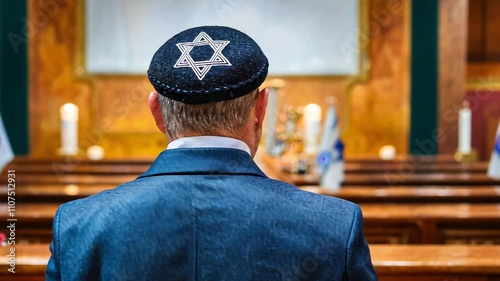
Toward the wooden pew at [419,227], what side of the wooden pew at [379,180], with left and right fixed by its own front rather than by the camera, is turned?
back

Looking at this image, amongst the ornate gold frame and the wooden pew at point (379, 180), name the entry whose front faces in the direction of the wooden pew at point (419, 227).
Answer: the ornate gold frame

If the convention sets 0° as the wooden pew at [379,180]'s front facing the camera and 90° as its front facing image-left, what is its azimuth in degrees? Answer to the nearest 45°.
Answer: approximately 180°

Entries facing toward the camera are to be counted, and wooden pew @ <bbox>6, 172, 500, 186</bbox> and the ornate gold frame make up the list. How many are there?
1

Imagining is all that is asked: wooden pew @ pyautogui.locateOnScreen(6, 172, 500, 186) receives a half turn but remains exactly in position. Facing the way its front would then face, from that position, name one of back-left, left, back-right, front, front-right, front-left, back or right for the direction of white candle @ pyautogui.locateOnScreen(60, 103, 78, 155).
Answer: back-right

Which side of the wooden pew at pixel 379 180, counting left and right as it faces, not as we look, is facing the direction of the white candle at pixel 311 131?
front

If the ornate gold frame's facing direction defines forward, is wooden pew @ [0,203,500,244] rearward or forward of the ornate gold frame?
forward

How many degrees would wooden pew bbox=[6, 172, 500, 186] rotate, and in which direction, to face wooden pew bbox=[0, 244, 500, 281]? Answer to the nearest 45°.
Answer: approximately 180°

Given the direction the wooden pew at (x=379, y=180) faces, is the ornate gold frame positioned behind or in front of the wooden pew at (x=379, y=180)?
in front

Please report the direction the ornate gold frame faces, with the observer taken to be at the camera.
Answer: facing the viewer

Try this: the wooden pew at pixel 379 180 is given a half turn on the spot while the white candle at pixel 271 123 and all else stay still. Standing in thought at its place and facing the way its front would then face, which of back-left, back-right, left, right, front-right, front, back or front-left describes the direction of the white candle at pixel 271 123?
back

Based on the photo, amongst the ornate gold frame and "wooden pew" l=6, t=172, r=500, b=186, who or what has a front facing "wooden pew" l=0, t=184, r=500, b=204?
the ornate gold frame

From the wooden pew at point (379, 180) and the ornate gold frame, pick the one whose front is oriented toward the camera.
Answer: the ornate gold frame

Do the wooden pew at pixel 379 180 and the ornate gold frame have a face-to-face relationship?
yes

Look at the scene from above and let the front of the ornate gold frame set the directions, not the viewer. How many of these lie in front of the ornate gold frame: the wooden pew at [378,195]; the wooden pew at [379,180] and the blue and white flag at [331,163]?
3

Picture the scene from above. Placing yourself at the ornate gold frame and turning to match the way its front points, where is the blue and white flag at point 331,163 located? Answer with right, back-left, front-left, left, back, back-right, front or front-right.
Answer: front

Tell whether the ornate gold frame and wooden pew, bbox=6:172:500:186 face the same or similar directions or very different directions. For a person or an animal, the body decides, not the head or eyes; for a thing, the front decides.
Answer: very different directions

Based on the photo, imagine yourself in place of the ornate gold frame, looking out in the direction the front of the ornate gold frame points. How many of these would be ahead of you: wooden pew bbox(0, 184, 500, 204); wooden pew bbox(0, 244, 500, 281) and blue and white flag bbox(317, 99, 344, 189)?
3
